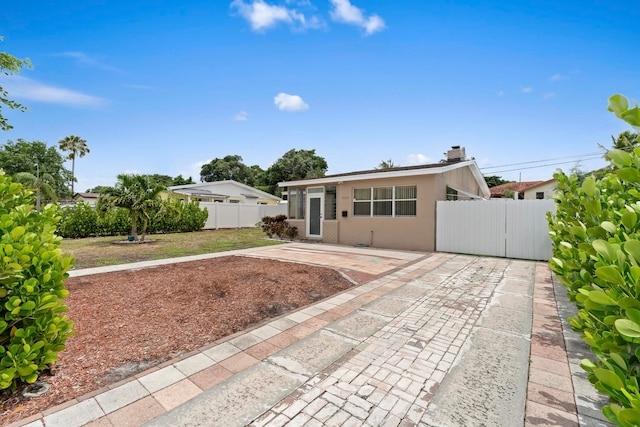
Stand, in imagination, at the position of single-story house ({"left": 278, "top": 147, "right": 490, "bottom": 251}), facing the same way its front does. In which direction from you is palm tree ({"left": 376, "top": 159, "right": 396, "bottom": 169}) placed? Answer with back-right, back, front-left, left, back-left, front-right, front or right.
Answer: back-right

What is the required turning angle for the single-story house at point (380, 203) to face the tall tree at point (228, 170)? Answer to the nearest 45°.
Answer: approximately 90° to its right

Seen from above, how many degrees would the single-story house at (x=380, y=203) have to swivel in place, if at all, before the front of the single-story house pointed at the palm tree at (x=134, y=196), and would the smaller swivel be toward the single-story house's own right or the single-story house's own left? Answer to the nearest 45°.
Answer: approximately 45° to the single-story house's own right

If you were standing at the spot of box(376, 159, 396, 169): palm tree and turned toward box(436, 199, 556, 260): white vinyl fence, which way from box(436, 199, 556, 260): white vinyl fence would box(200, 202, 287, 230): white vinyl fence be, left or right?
right

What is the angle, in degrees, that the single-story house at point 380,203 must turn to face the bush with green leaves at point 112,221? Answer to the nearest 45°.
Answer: approximately 45° to its right

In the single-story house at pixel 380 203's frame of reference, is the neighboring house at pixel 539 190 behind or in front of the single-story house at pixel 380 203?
behind

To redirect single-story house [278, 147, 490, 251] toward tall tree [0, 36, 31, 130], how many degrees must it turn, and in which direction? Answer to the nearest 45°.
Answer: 0° — it already faces it

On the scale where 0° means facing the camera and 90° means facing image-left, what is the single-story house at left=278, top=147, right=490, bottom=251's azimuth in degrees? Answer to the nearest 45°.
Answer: approximately 45°
